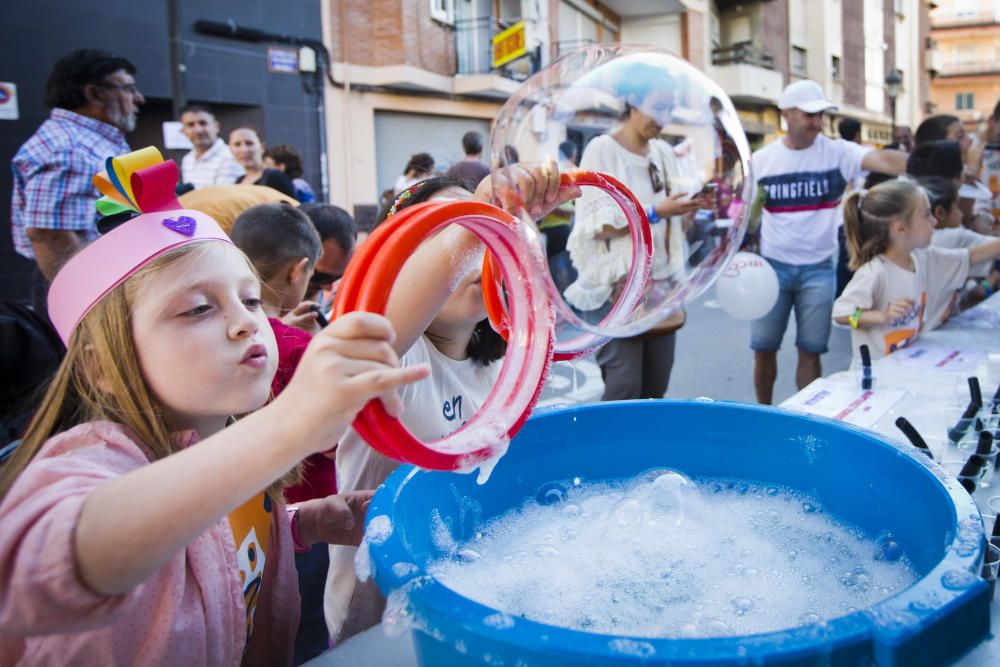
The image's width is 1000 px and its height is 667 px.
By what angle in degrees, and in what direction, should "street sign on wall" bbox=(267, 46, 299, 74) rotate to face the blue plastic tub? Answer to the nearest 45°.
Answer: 0° — it already faces it

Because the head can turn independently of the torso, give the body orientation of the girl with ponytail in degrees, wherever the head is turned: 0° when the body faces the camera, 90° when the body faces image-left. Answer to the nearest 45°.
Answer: approximately 315°

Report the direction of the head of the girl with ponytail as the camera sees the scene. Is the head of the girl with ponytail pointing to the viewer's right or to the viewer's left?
to the viewer's right

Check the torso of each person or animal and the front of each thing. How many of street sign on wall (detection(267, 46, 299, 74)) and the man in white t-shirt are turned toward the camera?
2

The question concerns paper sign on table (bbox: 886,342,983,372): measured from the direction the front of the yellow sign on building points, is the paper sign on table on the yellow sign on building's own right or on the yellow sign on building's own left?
on the yellow sign on building's own left
